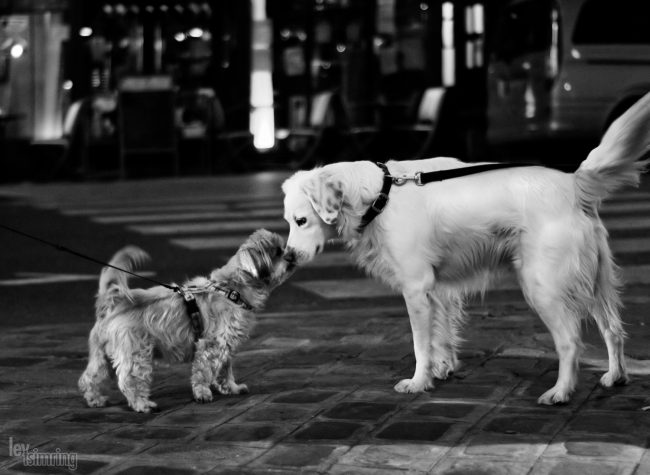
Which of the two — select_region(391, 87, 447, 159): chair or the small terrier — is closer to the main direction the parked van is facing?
the chair

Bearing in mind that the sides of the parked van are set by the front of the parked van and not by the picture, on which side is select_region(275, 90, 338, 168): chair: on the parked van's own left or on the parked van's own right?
on the parked van's own left

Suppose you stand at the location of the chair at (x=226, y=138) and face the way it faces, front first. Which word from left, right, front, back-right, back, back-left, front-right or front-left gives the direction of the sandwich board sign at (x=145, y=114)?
back-right
